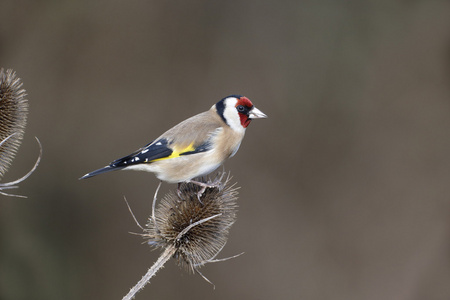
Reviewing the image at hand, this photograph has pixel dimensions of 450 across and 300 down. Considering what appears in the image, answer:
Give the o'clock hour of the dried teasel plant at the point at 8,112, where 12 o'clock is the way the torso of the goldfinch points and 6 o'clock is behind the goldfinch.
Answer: The dried teasel plant is roughly at 7 o'clock from the goldfinch.

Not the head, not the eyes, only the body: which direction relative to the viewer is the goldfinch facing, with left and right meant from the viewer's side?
facing to the right of the viewer
